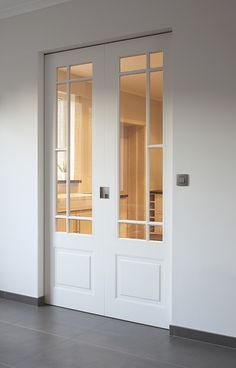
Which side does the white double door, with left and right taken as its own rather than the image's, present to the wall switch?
left

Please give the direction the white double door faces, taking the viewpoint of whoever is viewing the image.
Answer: facing the viewer and to the left of the viewer
